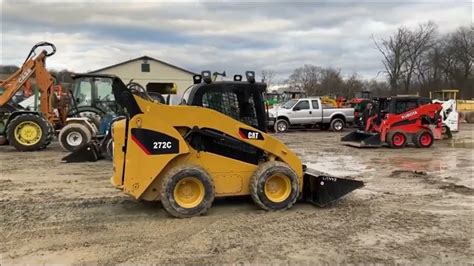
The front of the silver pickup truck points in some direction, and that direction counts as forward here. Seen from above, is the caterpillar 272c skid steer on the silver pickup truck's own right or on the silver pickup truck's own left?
on the silver pickup truck's own left

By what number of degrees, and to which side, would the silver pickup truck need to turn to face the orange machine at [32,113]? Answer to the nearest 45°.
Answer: approximately 45° to its left

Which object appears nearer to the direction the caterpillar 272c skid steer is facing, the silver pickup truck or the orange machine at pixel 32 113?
the silver pickup truck

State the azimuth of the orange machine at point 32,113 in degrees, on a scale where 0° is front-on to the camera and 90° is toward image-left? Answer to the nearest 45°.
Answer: approximately 90°

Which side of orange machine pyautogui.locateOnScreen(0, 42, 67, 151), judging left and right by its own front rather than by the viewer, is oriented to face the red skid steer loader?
back

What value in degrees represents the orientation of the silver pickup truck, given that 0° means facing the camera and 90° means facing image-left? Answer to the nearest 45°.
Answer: approximately 90°

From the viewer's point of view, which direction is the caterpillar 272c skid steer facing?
to the viewer's right

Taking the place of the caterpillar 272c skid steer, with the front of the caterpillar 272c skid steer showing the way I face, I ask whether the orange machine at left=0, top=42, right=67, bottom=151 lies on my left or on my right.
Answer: on my left

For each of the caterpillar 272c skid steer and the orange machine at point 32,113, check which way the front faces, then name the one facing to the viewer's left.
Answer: the orange machine

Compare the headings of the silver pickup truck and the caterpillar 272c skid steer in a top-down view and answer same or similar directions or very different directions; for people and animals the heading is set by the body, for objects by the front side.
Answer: very different directions
